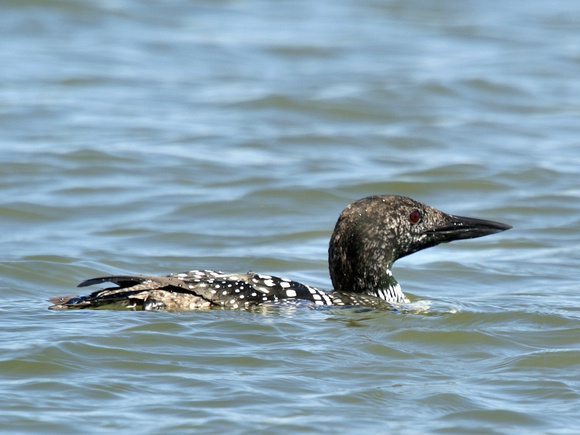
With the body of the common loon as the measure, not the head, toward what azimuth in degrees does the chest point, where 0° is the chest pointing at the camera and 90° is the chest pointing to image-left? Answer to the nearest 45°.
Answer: approximately 270°
